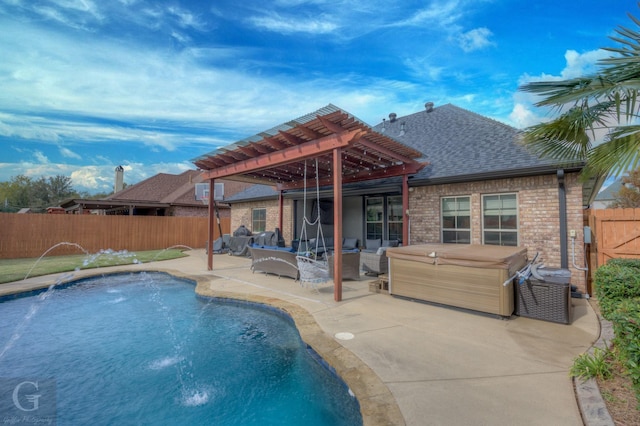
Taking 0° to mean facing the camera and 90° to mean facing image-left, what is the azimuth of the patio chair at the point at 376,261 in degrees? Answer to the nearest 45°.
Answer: approximately 45°

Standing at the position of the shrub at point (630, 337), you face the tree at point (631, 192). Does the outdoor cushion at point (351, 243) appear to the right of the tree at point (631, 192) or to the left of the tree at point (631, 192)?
left

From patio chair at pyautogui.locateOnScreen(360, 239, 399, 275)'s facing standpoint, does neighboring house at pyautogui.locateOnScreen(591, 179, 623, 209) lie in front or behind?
behind

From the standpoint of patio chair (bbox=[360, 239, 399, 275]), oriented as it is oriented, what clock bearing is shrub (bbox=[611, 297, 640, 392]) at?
The shrub is roughly at 10 o'clock from the patio chair.

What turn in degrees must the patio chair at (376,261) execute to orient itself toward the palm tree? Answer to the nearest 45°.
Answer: approximately 90° to its left

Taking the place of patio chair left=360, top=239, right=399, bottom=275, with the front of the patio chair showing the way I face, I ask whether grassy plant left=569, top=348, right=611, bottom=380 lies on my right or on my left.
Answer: on my left

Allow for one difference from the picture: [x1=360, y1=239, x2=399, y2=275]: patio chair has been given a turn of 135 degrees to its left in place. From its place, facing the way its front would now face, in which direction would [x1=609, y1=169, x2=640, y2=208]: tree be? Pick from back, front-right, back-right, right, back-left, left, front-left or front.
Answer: front-left

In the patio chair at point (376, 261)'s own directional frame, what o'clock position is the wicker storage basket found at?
The wicker storage basket is roughly at 9 o'clock from the patio chair.
